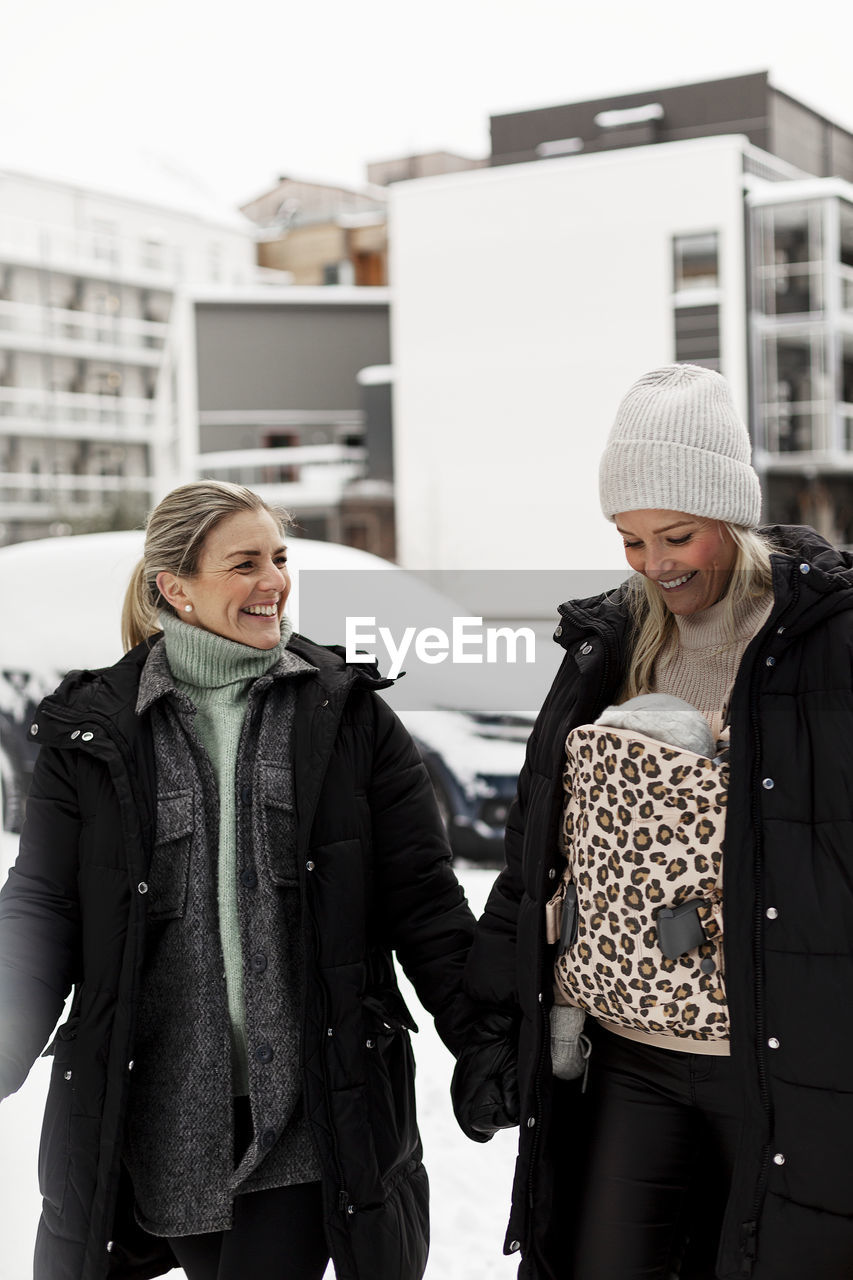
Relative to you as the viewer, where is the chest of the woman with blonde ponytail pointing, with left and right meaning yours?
facing the viewer

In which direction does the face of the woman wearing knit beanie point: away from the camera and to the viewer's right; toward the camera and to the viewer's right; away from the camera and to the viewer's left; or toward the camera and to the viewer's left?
toward the camera and to the viewer's left

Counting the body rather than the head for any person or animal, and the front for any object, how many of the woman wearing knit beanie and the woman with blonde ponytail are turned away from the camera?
0

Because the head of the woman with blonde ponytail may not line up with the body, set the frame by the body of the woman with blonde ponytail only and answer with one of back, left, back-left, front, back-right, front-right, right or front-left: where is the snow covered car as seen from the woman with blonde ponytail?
back

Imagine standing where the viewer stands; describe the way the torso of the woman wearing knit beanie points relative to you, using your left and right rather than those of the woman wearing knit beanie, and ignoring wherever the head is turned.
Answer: facing the viewer and to the left of the viewer

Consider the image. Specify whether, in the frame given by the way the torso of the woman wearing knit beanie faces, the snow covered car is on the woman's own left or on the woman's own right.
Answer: on the woman's own right

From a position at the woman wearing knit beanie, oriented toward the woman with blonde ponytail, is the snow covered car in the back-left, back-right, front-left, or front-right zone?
front-right
